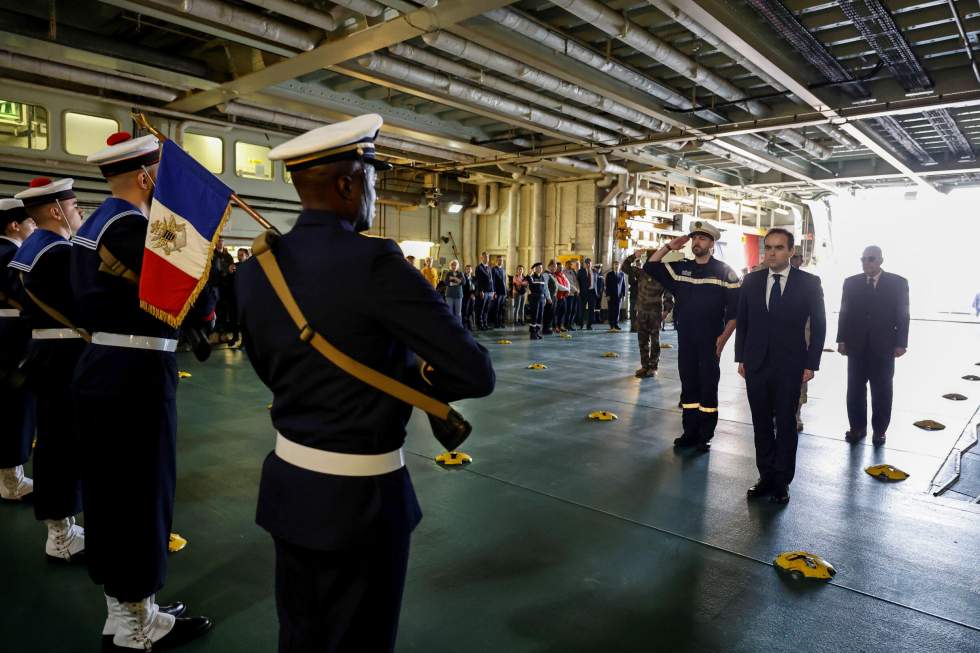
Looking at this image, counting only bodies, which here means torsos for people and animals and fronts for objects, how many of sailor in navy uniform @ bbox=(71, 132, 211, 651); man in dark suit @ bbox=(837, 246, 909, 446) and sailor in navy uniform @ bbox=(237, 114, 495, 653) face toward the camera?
1

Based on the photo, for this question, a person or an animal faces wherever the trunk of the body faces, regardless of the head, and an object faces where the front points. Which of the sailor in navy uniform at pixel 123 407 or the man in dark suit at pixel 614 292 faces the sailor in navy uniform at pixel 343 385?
the man in dark suit

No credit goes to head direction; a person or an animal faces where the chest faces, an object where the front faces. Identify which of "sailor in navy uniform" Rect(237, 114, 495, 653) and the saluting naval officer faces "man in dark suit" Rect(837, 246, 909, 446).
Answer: the sailor in navy uniform

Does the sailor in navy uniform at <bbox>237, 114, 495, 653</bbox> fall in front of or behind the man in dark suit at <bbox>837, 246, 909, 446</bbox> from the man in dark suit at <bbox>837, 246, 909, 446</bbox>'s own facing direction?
in front

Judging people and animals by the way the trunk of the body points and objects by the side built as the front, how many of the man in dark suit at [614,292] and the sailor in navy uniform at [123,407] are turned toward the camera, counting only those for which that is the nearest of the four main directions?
1

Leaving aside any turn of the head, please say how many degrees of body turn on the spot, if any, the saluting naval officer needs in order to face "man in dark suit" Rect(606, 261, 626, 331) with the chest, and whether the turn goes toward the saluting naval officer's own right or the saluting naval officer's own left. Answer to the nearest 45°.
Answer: approximately 135° to the saluting naval officer's own right

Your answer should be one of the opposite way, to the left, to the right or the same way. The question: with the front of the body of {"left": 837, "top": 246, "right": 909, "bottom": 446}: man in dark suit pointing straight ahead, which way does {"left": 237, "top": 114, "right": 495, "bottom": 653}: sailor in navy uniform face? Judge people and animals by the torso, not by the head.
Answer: the opposite way

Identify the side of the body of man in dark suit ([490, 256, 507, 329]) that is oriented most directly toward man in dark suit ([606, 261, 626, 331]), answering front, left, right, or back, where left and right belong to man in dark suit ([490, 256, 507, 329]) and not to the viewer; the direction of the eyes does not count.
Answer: left

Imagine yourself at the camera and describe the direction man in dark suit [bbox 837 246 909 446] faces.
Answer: facing the viewer

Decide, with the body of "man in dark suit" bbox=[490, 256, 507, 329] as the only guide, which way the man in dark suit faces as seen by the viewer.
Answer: toward the camera

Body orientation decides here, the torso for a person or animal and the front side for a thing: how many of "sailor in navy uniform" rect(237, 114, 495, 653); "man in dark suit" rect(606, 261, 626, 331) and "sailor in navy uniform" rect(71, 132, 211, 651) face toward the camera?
1

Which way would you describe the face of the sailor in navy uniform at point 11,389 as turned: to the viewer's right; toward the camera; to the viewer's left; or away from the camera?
to the viewer's right

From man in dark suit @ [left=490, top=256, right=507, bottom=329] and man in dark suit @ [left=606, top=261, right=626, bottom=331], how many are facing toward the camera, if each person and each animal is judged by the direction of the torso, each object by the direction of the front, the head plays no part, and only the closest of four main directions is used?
2

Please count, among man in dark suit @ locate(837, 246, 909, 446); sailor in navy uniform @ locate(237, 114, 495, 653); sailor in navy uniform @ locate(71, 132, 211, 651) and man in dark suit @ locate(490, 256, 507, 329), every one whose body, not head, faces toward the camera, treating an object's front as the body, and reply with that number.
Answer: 2
